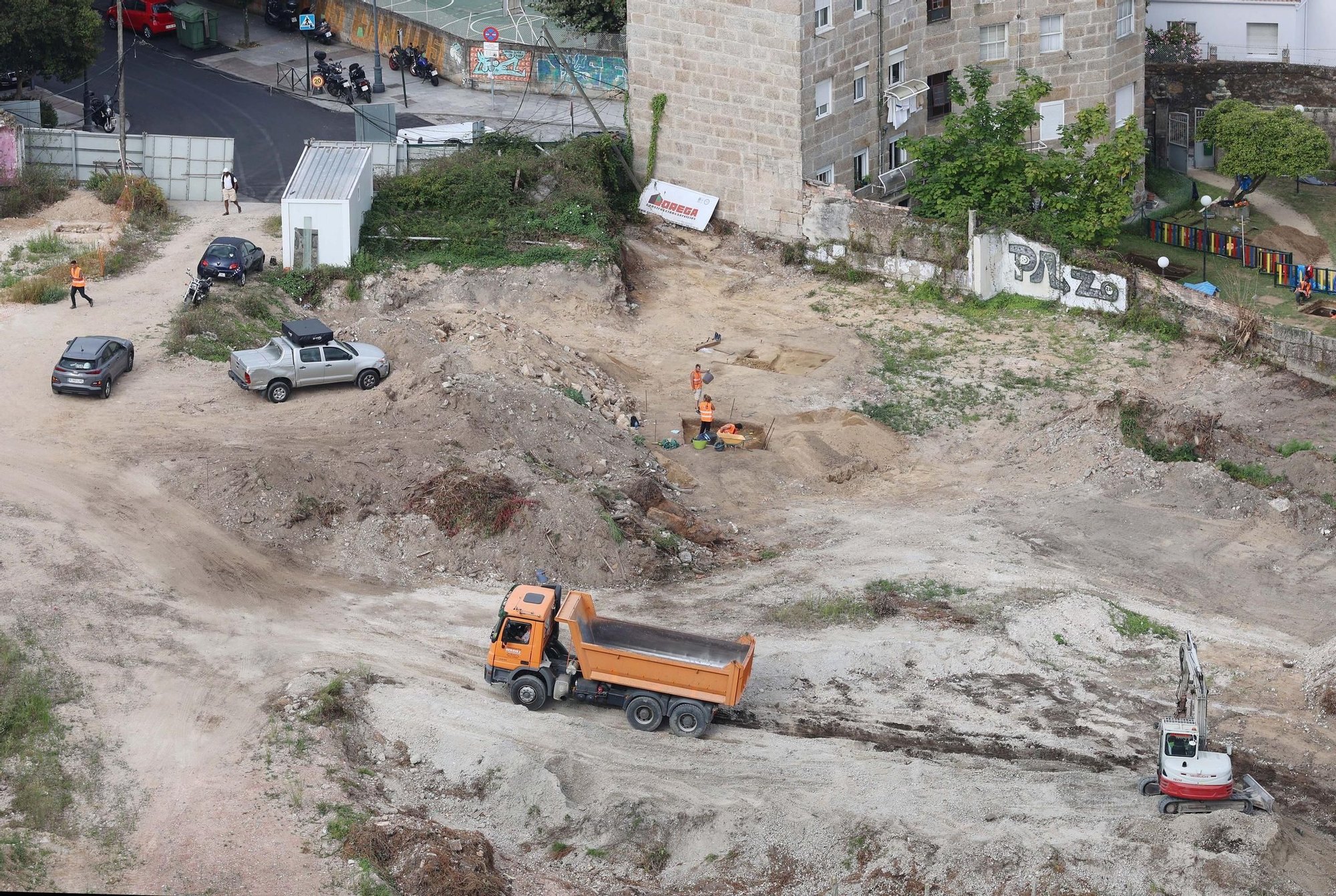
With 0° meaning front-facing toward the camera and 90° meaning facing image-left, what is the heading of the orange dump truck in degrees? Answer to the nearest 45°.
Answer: approximately 90°

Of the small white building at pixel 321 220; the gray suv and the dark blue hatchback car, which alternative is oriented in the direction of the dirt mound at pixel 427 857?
the small white building

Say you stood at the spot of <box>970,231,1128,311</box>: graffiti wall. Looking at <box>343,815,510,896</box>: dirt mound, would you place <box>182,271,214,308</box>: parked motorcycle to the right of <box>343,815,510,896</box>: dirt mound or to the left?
right

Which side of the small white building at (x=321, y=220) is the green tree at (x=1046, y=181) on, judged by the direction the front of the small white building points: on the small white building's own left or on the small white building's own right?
on the small white building's own left

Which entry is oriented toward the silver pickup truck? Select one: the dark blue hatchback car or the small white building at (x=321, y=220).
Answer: the small white building
